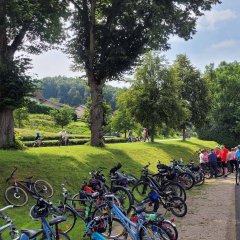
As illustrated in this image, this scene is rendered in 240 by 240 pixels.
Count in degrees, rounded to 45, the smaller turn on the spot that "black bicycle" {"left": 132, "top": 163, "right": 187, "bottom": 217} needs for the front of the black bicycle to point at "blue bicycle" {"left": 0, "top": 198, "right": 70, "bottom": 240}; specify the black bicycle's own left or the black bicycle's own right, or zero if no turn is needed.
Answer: approximately 90° to the black bicycle's own left

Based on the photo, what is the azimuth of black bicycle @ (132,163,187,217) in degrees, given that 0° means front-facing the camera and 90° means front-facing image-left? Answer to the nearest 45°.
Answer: approximately 135°

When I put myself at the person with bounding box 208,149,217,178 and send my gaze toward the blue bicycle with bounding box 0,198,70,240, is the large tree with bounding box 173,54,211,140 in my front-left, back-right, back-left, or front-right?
back-right

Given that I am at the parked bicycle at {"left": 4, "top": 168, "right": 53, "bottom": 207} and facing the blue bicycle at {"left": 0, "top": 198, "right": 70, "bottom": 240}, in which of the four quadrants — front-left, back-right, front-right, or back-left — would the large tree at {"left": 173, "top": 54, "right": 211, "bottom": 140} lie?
back-left
